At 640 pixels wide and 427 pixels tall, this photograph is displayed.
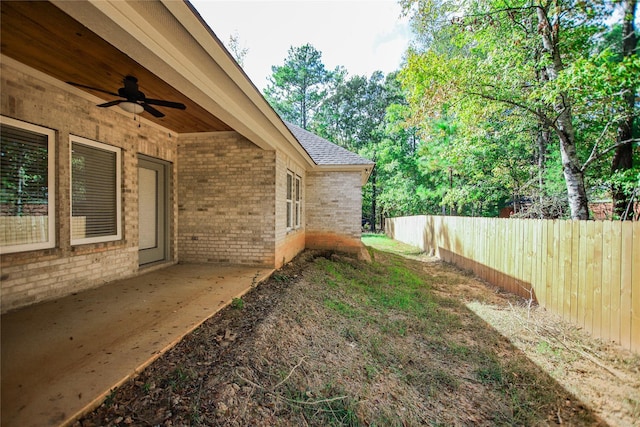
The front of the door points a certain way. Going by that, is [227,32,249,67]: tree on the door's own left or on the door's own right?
on the door's own left

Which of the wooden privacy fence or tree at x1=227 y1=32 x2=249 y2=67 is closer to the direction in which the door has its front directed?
the wooden privacy fence

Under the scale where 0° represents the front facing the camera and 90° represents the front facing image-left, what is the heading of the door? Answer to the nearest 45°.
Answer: approximately 315°

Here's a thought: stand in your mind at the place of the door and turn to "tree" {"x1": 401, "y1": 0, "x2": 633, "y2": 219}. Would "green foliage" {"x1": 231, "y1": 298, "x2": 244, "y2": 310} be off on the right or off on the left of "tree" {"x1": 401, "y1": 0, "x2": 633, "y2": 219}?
right

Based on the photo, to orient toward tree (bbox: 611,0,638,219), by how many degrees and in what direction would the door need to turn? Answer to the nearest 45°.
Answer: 0° — it already faces it

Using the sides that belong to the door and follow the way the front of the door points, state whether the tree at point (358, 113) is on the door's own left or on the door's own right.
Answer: on the door's own left

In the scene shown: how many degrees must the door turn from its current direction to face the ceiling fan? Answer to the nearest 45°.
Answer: approximately 45° to its right

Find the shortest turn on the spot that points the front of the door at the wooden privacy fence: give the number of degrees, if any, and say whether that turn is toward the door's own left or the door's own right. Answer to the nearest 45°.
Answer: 0° — it already faces it

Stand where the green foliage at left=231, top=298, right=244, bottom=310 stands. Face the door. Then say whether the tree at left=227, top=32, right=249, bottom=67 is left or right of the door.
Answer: right

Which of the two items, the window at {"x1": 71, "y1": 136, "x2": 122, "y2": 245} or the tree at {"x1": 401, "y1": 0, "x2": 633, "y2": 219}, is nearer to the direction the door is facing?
the tree
